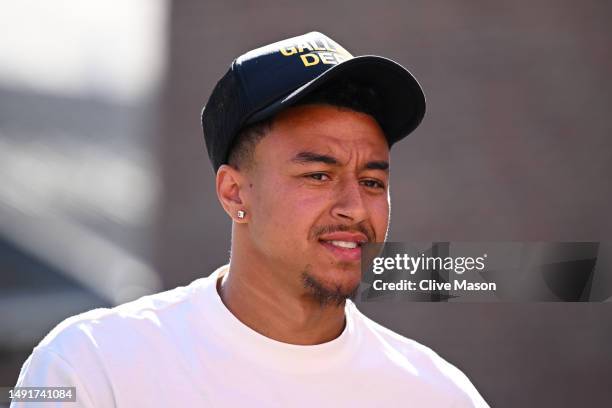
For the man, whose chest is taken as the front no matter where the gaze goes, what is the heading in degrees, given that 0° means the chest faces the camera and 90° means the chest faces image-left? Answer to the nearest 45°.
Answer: approximately 315°
